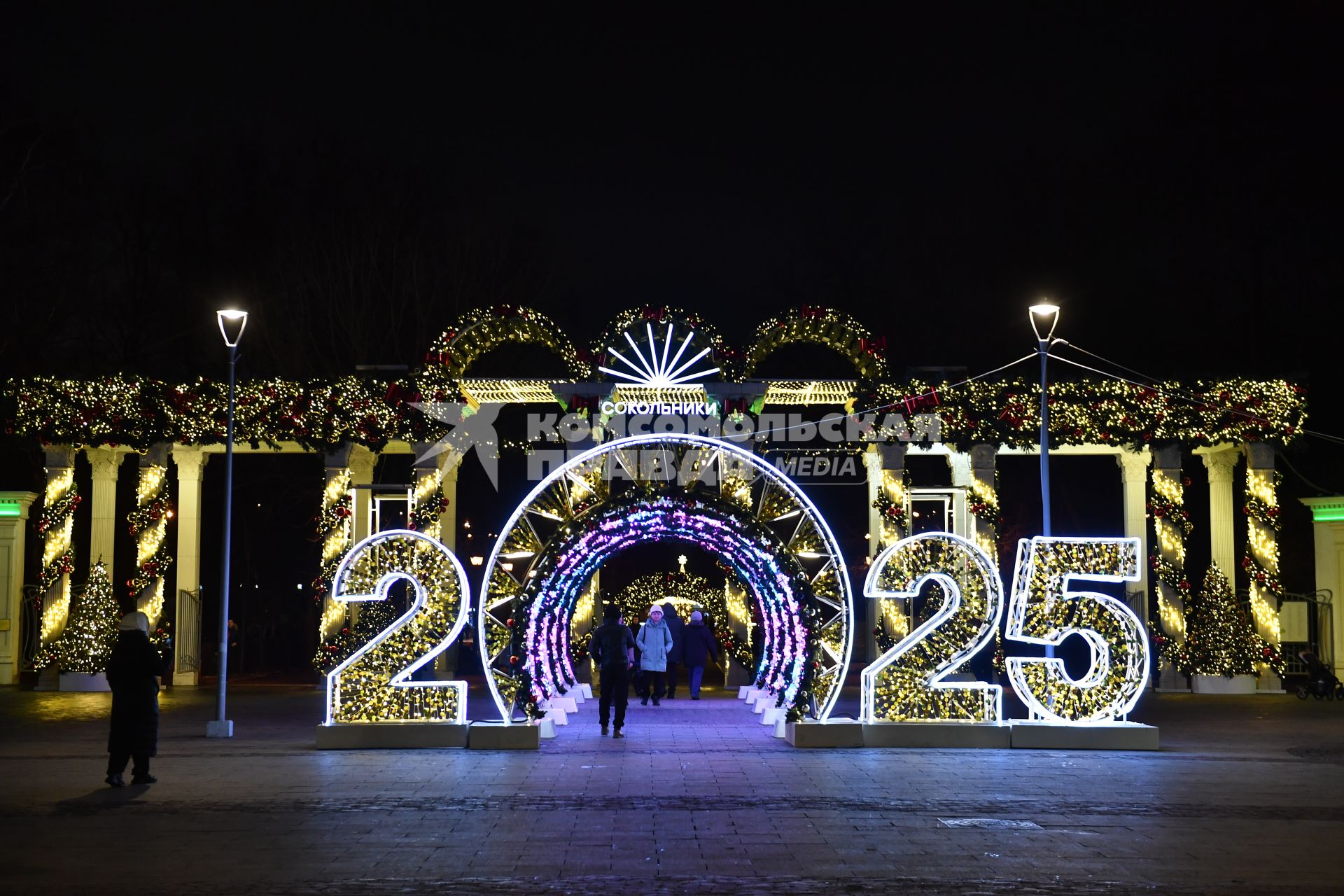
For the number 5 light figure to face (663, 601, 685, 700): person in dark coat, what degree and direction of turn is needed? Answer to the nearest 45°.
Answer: approximately 135° to its right

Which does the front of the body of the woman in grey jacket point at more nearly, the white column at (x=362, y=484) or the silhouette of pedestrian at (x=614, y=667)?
the silhouette of pedestrian

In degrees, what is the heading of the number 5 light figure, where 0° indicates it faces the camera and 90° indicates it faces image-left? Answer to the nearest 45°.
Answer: approximately 0°

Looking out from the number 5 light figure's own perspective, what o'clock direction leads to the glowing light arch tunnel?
The glowing light arch tunnel is roughly at 3 o'clock from the number 5 light figure.

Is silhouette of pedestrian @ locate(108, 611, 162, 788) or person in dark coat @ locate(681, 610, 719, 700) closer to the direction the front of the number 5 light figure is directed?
the silhouette of pedestrian

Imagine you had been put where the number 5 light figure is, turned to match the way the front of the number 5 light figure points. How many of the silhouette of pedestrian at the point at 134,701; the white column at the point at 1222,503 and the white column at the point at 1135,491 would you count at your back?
2

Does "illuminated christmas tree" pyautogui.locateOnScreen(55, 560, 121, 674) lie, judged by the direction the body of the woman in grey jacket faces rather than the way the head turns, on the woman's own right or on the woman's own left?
on the woman's own right

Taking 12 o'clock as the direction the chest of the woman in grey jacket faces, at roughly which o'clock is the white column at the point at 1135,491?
The white column is roughly at 8 o'clock from the woman in grey jacket.

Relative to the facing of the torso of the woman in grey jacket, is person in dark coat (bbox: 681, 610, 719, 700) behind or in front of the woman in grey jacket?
behind
